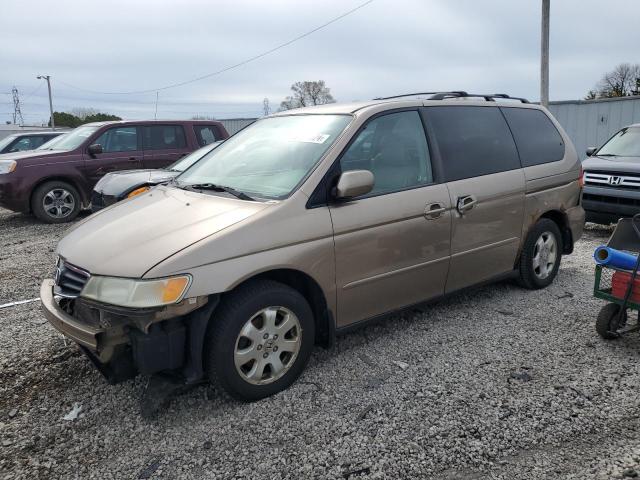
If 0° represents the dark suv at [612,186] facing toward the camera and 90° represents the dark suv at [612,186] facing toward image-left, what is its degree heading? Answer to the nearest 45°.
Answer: approximately 45°

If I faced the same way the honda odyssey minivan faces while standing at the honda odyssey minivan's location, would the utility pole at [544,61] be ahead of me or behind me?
behind

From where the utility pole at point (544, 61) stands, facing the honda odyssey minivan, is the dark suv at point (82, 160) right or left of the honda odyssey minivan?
right

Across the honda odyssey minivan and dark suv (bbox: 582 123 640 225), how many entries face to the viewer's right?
0

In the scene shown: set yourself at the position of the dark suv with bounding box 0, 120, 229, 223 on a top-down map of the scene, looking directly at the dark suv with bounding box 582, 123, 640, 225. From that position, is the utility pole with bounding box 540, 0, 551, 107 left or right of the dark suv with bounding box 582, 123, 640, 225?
left

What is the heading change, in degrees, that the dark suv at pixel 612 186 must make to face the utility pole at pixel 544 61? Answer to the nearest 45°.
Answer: approximately 135° to its right

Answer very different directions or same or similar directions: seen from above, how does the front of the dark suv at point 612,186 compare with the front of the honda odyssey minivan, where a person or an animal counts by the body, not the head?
same or similar directions

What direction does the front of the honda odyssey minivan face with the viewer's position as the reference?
facing the viewer and to the left of the viewer

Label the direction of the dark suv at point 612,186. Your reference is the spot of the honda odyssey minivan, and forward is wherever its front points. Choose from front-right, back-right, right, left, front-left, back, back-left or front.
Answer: back

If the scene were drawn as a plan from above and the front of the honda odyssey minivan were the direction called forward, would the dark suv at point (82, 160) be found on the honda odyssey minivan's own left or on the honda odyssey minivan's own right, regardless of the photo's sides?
on the honda odyssey minivan's own right
